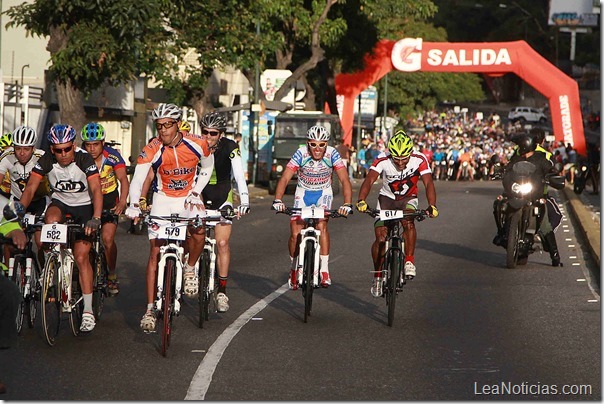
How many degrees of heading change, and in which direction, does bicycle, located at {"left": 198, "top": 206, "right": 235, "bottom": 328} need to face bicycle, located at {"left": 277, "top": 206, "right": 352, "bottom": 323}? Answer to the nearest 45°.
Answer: approximately 135° to its left

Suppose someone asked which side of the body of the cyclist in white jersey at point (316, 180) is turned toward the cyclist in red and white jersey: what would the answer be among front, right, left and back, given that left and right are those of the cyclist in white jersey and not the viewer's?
left

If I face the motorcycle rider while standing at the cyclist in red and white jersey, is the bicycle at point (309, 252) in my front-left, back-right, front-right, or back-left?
back-left

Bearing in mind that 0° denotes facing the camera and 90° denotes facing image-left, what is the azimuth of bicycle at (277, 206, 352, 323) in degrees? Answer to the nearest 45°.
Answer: approximately 0°

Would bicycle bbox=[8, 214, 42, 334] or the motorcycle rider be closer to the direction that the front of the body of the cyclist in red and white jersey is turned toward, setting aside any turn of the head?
the bicycle

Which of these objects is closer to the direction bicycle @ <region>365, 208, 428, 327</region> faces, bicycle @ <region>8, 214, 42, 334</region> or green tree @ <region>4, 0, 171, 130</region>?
the bicycle
